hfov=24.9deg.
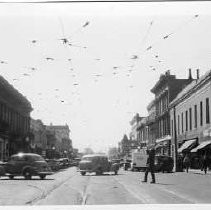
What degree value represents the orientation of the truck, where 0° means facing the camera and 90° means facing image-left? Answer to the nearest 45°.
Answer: approximately 180°

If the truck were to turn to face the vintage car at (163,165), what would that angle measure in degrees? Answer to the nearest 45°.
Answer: approximately 135° to its right

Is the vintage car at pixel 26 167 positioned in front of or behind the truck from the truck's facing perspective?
behind
